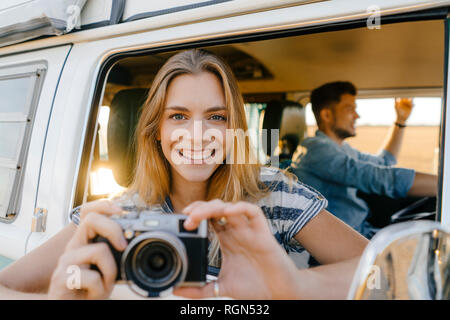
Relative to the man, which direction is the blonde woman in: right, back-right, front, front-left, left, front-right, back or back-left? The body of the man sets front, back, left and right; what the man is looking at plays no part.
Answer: right

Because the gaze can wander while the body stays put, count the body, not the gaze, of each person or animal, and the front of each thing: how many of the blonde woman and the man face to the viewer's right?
1

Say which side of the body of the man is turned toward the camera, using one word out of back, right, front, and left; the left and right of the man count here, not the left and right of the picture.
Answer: right

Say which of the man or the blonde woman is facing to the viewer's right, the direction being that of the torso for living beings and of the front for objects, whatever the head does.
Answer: the man

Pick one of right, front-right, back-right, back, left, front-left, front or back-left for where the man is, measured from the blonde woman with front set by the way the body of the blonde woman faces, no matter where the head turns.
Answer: back-left

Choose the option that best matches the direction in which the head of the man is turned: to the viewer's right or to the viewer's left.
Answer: to the viewer's right

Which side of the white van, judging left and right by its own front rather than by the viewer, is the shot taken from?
right
